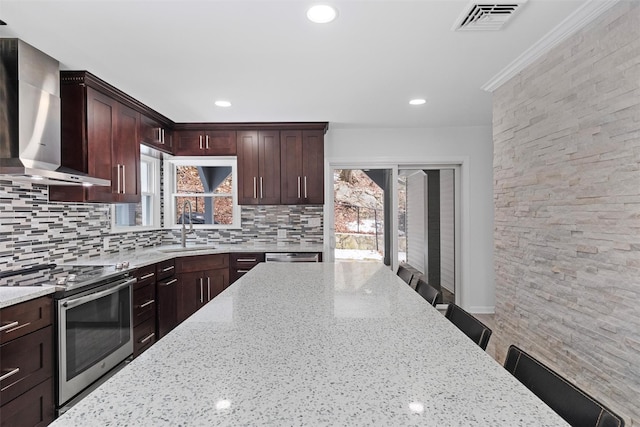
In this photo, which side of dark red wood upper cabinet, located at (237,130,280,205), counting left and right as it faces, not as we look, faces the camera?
front

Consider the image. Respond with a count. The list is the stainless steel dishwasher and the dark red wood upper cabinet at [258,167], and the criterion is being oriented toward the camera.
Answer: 2

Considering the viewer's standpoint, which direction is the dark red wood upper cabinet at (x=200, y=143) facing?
facing the viewer

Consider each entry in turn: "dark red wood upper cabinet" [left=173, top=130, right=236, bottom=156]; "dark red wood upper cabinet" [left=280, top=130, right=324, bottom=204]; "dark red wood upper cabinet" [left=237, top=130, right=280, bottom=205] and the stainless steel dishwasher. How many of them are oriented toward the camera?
4

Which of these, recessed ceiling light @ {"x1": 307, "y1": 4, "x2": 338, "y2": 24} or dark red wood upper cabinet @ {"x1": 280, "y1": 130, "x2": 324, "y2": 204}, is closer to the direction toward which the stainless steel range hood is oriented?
the recessed ceiling light

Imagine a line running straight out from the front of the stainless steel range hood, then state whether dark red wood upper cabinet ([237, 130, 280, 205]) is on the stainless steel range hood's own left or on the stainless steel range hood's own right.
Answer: on the stainless steel range hood's own left

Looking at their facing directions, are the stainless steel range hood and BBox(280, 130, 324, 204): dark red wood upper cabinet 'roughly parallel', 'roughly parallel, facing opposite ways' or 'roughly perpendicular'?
roughly perpendicular

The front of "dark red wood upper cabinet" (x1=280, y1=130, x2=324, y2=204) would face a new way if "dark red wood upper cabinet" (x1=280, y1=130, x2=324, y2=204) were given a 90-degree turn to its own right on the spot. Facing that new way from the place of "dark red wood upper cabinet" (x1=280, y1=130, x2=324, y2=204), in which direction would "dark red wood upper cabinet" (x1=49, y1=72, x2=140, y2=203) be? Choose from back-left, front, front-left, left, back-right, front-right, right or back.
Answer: front-left

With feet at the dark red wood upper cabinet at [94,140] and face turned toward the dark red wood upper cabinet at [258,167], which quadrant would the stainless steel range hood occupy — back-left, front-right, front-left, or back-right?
back-right

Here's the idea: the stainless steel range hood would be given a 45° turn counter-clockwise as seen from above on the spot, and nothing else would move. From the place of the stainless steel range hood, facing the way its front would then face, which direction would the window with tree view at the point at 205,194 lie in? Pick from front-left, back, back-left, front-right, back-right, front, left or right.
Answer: front-left

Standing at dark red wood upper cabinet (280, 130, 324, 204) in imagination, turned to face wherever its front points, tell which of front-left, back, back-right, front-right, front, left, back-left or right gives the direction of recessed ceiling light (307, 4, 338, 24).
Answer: front

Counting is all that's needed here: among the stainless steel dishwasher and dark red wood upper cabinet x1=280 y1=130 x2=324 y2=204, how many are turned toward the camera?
2

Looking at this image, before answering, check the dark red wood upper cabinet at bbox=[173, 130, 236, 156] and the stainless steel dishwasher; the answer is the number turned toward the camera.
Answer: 2

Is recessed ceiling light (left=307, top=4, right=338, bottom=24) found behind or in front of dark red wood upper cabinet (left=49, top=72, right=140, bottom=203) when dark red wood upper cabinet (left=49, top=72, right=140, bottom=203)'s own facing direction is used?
in front

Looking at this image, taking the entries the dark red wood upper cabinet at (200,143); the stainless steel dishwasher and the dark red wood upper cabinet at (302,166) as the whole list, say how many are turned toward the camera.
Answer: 3

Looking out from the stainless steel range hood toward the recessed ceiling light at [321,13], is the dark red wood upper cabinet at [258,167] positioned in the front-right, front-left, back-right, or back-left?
front-left

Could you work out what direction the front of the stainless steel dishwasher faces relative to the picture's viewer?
facing the viewer

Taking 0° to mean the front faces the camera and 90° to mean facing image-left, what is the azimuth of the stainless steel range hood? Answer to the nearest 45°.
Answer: approximately 315°
